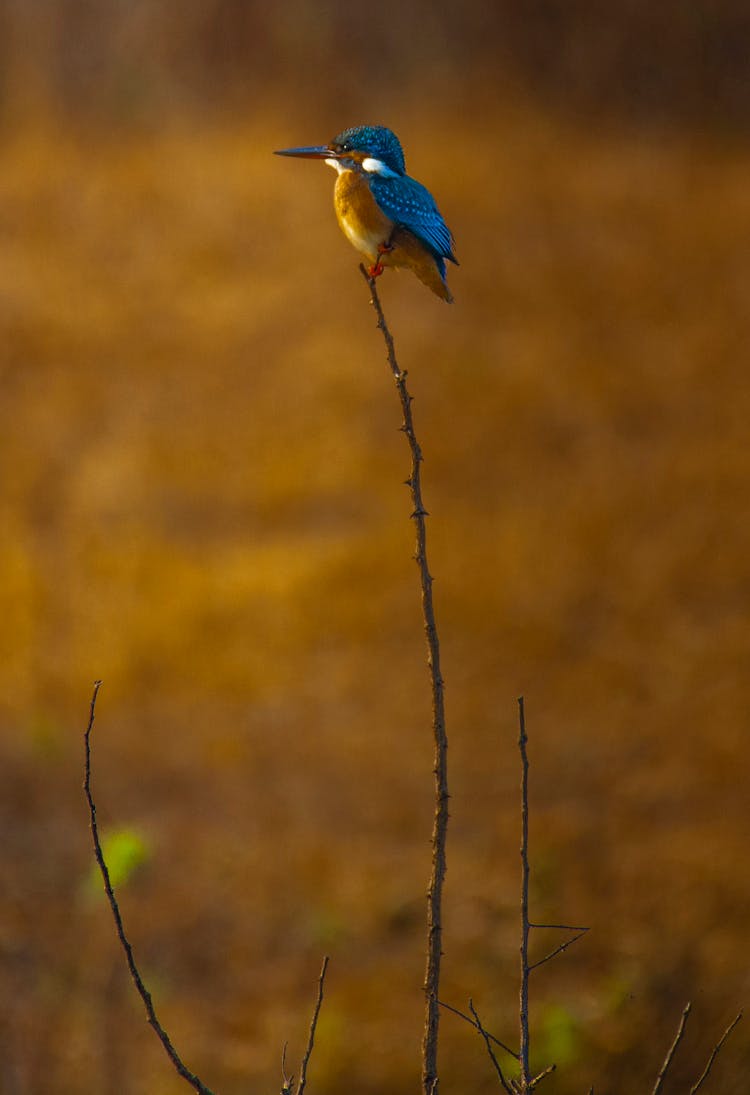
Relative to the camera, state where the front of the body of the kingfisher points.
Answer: to the viewer's left
